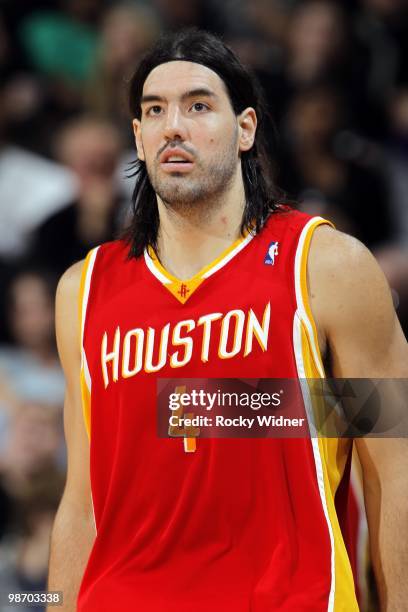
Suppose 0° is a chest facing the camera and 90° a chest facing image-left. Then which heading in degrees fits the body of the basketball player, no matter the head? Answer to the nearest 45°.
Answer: approximately 45°
